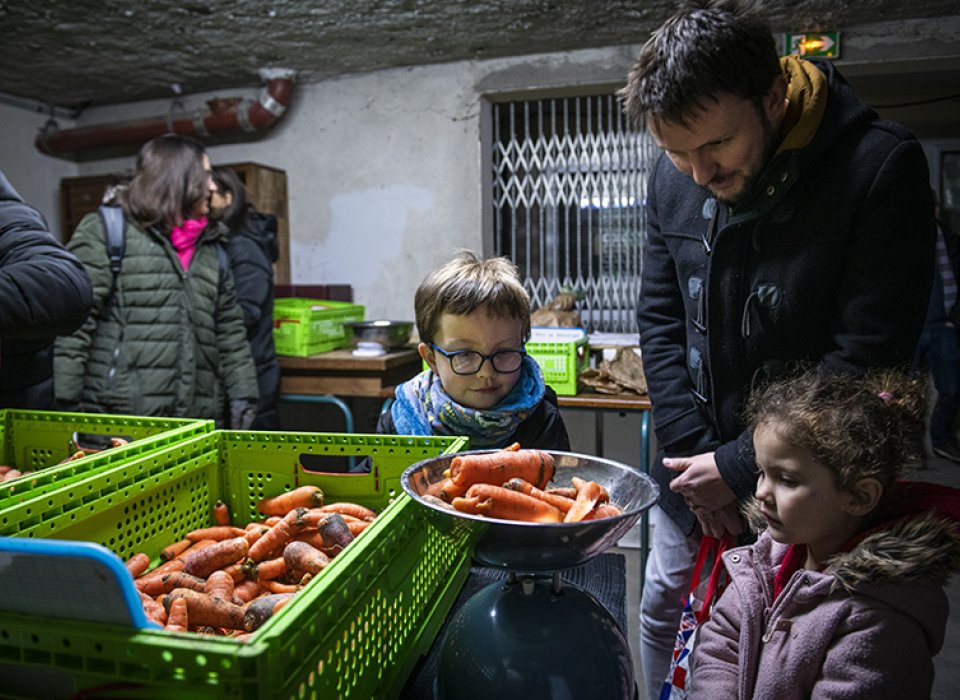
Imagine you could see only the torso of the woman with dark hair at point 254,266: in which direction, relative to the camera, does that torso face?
to the viewer's left

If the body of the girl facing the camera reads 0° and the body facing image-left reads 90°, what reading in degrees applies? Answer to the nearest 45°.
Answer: approximately 45°

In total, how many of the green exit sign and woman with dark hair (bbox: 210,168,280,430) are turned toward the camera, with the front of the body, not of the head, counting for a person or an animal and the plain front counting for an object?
1

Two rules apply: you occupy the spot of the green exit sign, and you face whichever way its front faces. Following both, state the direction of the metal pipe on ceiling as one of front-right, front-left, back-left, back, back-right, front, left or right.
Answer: right

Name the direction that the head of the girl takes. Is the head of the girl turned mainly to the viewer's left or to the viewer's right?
to the viewer's left

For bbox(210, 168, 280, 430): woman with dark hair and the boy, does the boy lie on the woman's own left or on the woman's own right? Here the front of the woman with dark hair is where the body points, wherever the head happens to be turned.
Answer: on the woman's own left

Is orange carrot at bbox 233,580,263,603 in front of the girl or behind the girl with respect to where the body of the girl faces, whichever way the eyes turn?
in front

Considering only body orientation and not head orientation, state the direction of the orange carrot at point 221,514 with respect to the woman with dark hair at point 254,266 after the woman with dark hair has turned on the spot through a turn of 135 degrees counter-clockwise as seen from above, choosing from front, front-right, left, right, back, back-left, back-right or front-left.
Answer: front-right
